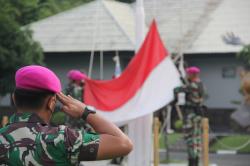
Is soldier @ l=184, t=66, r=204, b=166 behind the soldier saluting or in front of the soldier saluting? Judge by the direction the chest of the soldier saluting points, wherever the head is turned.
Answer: in front

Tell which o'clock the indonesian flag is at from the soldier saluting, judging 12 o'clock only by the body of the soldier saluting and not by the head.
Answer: The indonesian flag is roughly at 1 o'clock from the soldier saluting.

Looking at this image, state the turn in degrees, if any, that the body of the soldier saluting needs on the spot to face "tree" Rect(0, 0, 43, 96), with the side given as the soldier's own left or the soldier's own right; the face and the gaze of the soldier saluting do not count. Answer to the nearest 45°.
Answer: approximately 45° to the soldier's own left

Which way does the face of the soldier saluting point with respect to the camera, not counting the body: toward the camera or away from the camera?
away from the camera

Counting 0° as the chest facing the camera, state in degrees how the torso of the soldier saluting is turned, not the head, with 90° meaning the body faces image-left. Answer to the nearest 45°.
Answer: approximately 225°

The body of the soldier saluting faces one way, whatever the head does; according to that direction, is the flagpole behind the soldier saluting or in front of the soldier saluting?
in front
